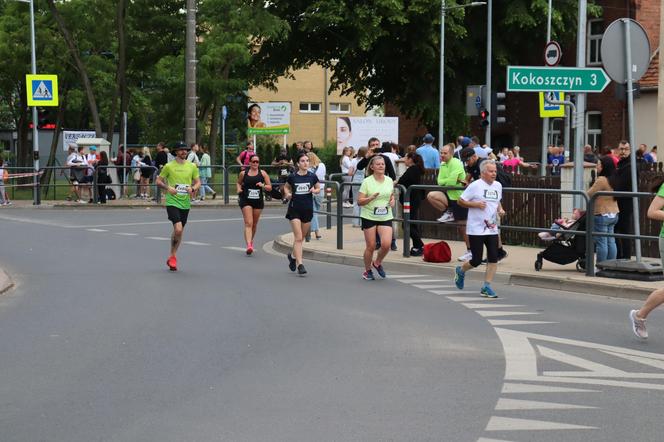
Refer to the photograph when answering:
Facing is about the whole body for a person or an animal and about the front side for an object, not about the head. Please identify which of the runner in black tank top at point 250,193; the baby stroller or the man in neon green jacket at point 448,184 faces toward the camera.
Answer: the runner in black tank top

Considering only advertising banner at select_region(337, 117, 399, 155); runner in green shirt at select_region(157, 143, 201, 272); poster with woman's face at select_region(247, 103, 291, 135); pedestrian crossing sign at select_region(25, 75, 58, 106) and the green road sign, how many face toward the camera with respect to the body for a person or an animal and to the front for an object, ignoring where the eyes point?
5

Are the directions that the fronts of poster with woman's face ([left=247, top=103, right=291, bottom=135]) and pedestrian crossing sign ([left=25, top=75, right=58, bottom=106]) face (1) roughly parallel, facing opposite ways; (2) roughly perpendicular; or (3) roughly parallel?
roughly parallel

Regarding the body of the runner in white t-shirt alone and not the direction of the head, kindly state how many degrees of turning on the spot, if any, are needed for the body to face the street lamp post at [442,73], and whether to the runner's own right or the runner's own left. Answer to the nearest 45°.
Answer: approximately 135° to the runner's own left

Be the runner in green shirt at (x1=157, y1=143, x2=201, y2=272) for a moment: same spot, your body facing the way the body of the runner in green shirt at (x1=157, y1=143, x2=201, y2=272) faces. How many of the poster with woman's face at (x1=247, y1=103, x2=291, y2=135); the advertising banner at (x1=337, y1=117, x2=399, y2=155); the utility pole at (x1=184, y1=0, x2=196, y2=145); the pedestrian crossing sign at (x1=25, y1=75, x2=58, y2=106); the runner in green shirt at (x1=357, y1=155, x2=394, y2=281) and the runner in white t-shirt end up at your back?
4

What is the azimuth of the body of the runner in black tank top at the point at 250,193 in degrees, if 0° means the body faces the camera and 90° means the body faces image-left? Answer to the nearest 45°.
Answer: approximately 0°

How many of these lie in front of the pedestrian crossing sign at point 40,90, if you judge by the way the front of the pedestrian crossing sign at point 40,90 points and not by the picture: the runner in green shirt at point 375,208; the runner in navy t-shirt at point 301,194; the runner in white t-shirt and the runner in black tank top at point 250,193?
4

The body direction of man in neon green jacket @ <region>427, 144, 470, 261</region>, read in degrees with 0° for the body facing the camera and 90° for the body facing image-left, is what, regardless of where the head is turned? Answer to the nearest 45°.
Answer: approximately 90°

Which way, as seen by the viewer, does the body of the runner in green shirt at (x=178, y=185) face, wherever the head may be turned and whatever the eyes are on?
toward the camera

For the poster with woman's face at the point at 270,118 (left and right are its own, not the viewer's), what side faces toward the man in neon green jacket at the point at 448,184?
front

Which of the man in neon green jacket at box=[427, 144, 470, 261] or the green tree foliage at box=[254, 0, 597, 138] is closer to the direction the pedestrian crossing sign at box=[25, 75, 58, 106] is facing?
the man in neon green jacket

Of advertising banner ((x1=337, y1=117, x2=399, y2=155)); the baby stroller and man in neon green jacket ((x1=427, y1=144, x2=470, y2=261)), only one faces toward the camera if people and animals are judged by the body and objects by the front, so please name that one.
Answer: the advertising banner

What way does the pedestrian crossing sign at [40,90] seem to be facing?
toward the camera

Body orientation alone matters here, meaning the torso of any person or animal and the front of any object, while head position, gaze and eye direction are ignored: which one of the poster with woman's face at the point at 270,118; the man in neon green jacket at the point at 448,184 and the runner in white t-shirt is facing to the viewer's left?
the man in neon green jacket

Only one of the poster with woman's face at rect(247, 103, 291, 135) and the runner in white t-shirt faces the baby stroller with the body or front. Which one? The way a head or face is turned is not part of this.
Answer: the poster with woman's face
